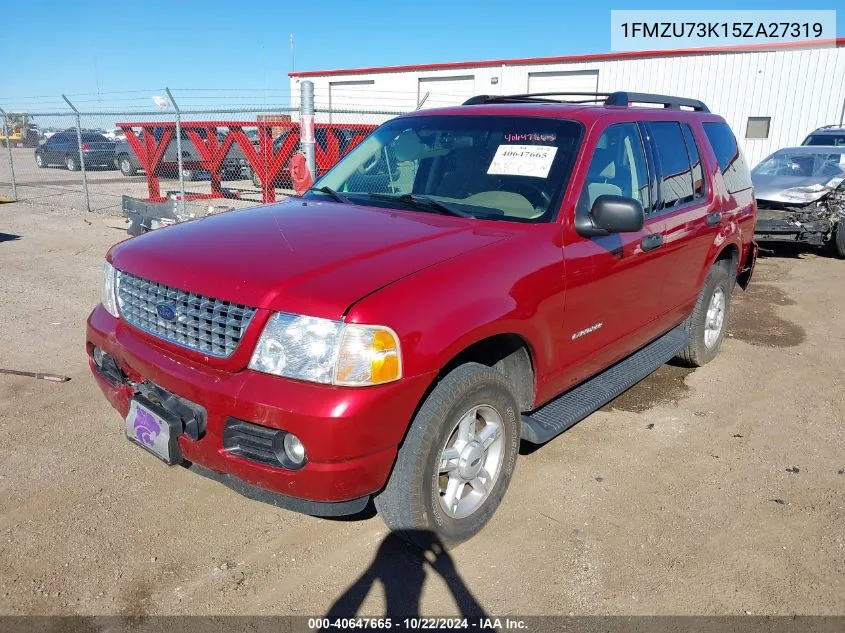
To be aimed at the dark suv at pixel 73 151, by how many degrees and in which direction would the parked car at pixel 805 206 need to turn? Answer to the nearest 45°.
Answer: approximately 45° to its right

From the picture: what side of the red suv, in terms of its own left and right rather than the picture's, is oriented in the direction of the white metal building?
back

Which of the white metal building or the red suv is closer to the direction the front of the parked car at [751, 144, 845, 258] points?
the red suv

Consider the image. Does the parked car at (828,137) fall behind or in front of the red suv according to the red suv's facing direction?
behind

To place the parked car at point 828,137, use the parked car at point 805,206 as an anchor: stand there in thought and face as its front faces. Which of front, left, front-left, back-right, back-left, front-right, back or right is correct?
back-right

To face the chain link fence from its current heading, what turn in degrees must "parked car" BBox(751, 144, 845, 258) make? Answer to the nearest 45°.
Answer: approximately 45° to its right

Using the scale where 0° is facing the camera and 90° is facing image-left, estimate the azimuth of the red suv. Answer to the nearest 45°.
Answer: approximately 45°

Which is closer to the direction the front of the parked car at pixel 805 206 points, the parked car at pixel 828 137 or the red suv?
the red suv

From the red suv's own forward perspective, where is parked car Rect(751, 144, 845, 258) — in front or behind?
behind

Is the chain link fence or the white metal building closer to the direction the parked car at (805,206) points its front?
the chain link fence
